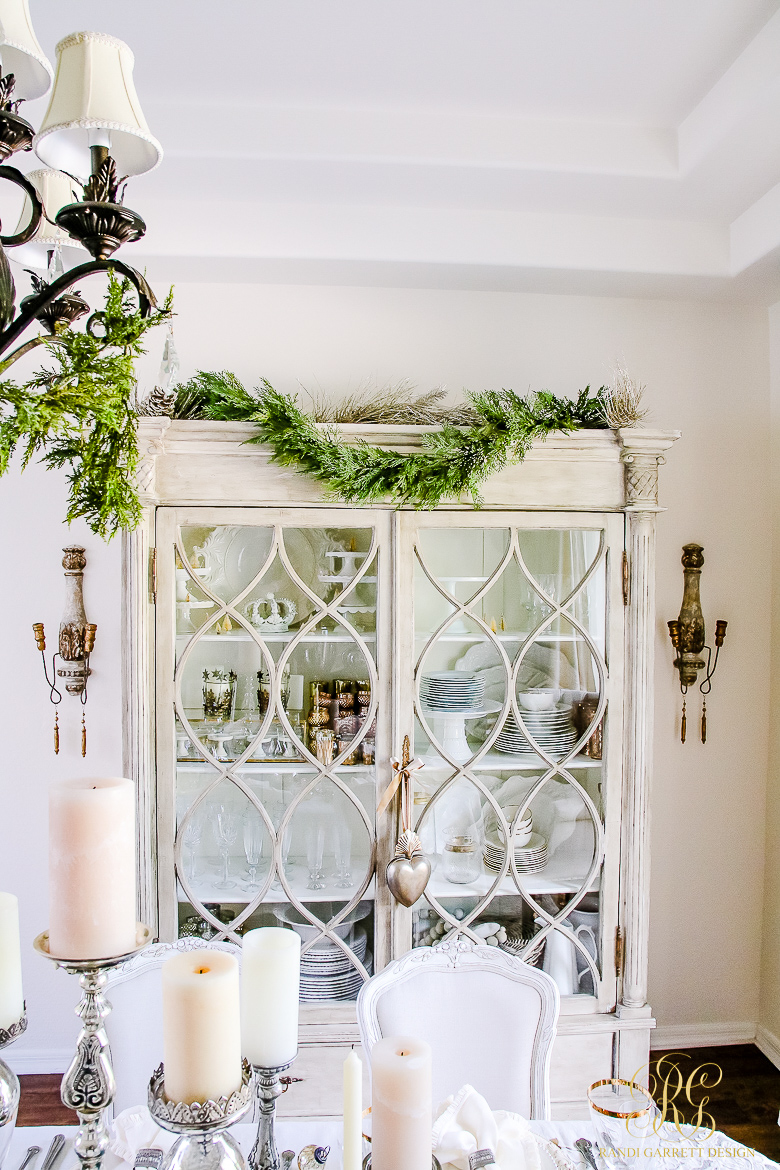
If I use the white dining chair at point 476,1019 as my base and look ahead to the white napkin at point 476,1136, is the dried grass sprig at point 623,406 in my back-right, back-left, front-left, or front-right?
back-left

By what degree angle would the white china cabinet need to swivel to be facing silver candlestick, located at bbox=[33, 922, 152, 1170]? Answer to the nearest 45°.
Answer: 0° — it already faces it

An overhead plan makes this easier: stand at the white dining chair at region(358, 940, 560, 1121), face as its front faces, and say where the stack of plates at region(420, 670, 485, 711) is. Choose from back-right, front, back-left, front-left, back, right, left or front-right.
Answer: back

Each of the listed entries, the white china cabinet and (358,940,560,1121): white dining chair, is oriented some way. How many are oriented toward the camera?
2

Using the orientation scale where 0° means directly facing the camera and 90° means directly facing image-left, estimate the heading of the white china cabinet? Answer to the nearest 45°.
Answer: approximately 0°

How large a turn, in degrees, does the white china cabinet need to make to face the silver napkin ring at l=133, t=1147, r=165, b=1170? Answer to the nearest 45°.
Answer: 0° — it already faces it
